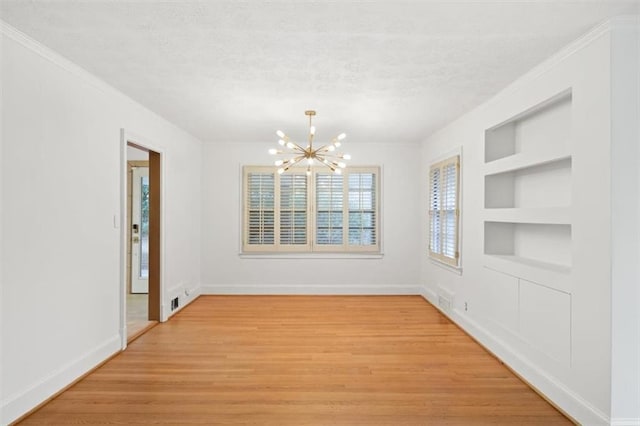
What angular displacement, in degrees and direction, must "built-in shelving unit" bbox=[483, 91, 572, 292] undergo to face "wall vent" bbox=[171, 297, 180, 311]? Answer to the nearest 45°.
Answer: approximately 45° to its right

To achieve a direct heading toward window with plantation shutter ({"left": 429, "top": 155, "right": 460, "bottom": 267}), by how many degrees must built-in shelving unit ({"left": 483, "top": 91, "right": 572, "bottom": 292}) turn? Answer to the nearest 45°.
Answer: approximately 90° to its right

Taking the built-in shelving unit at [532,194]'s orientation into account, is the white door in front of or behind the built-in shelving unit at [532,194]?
in front

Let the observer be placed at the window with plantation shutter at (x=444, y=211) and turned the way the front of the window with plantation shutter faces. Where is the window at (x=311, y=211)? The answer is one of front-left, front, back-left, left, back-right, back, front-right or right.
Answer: front-right

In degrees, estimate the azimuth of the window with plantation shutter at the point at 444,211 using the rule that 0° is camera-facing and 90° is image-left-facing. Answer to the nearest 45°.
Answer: approximately 45°

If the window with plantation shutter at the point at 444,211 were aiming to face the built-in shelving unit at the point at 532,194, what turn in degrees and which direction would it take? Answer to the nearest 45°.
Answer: approximately 90° to its left

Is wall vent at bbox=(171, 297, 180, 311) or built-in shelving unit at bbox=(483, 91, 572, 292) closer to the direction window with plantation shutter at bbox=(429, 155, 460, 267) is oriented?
the wall vent

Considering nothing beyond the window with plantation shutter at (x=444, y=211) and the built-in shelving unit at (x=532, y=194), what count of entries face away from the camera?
0

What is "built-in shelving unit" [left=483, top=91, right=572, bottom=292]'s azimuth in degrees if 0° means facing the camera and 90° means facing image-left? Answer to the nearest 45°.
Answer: approximately 45°
